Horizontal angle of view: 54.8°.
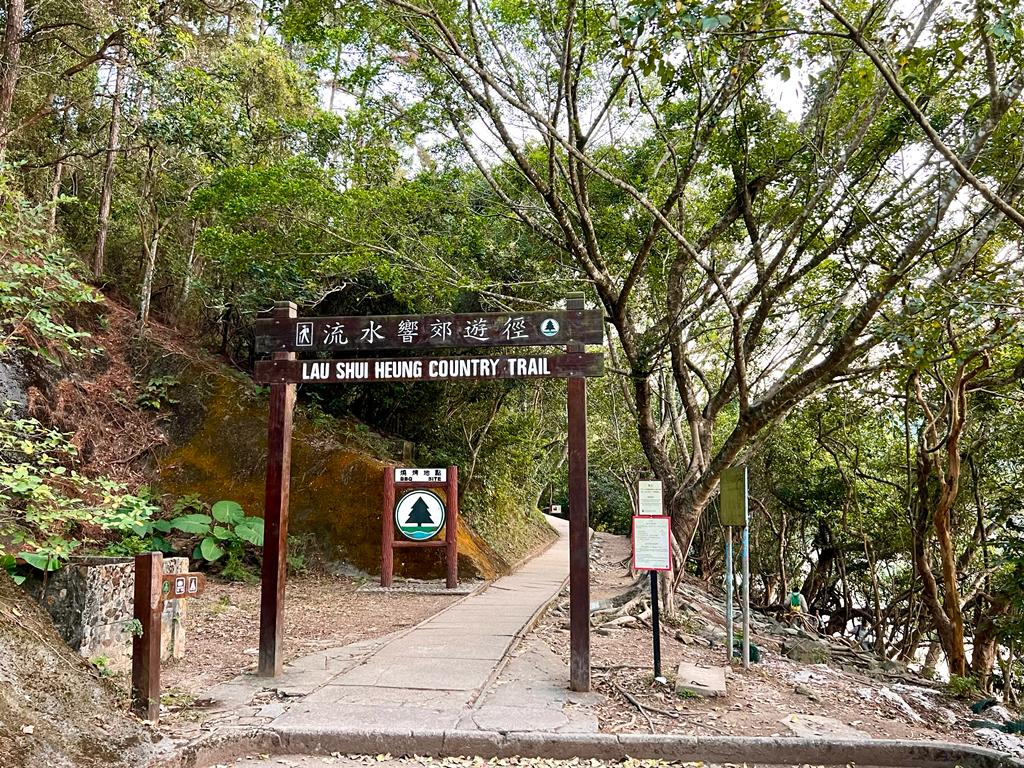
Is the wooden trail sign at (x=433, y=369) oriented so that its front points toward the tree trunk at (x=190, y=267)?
no

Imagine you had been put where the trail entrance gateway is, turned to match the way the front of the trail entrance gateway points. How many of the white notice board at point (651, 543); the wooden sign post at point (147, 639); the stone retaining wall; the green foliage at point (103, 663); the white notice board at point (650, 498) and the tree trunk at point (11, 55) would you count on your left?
2

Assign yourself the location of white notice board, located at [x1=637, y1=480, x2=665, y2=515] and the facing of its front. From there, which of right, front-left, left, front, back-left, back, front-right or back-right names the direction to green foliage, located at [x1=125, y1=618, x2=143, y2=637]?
front-right

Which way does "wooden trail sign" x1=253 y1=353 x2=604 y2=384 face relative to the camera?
toward the camera

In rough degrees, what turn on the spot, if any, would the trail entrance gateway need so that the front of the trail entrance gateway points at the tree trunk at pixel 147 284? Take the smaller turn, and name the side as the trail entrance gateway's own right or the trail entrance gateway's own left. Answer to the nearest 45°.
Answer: approximately 135° to the trail entrance gateway's own right

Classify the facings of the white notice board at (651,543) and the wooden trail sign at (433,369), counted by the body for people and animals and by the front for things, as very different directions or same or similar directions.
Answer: same or similar directions

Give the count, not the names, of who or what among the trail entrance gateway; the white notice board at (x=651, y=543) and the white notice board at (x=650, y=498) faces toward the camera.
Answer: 3

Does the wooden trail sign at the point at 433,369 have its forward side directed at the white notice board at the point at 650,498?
no

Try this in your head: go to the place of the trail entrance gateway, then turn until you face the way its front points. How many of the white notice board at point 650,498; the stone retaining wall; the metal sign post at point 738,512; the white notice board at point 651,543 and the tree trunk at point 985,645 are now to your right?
1

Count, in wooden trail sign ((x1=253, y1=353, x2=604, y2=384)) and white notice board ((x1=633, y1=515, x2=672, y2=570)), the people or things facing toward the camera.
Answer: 2

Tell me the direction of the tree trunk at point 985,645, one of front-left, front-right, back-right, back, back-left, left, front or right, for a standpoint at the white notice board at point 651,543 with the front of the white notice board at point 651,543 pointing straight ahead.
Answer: back-left

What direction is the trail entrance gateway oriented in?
toward the camera

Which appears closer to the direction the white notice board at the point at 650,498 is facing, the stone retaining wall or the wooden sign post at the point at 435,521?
the stone retaining wall

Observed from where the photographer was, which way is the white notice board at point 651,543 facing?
facing the viewer

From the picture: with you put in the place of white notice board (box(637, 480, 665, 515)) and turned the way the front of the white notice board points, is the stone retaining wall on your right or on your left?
on your right

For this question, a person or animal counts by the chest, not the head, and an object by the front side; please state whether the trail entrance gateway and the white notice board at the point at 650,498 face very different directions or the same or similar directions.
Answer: same or similar directions
